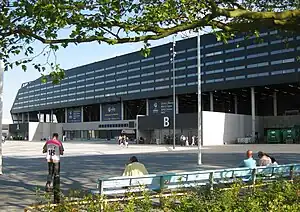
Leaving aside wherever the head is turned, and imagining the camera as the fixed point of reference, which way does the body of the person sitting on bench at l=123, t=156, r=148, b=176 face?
away from the camera

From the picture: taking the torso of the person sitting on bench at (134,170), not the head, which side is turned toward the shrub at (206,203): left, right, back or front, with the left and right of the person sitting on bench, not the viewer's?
back

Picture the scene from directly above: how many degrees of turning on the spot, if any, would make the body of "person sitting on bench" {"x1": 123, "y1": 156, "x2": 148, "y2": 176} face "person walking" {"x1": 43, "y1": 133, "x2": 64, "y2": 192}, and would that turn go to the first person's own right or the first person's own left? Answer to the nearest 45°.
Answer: approximately 45° to the first person's own left

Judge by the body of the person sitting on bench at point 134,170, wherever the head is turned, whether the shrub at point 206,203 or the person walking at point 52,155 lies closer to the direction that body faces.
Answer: the person walking

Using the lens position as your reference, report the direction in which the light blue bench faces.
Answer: facing away from the viewer and to the left of the viewer

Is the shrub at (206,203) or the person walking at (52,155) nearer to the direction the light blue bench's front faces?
the person walking
